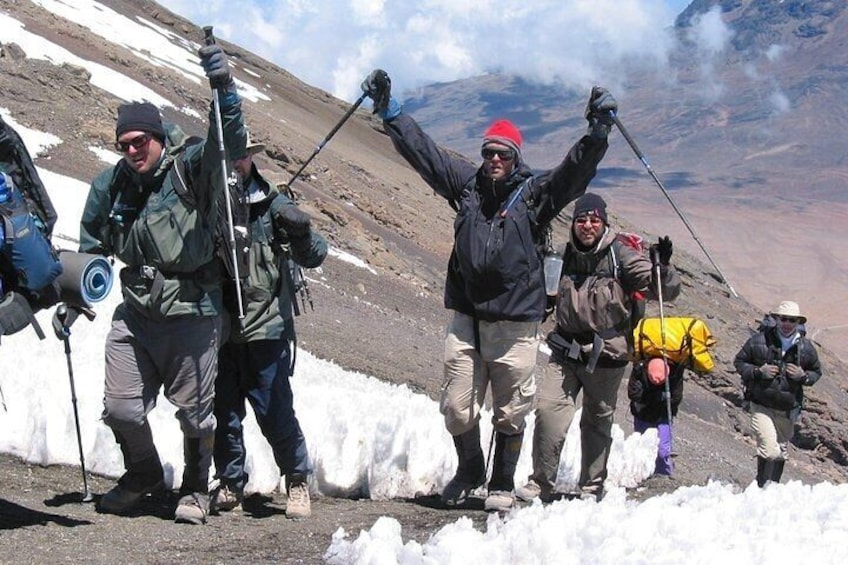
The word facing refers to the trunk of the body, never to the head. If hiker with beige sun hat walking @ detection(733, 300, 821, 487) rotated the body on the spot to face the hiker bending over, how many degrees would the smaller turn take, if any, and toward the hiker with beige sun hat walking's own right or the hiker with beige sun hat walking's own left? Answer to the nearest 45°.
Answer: approximately 90° to the hiker with beige sun hat walking's own right

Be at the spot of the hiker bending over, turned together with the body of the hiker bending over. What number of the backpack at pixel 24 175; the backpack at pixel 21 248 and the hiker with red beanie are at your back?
0

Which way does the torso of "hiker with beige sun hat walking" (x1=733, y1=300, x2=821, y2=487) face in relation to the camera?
toward the camera

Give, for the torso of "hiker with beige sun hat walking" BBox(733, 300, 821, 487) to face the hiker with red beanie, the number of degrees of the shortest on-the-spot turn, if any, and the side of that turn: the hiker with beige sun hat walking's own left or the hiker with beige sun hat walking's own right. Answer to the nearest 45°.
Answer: approximately 45° to the hiker with beige sun hat walking's own right

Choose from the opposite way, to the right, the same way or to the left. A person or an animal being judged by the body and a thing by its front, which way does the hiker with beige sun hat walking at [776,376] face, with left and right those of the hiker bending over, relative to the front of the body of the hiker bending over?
the same way

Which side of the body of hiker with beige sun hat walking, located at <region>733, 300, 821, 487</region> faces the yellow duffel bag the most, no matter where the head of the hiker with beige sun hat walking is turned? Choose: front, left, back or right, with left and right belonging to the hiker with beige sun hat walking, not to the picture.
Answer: right

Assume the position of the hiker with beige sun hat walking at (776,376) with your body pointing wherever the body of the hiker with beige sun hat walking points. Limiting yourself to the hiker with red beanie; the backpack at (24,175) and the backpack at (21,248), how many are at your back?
0

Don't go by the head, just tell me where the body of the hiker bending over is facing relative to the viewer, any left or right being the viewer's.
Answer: facing the viewer

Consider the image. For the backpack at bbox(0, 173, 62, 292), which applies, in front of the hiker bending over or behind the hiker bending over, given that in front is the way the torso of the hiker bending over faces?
in front
